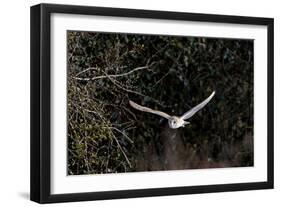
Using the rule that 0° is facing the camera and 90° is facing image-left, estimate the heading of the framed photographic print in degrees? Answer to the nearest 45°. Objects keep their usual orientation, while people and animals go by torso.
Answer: approximately 315°
